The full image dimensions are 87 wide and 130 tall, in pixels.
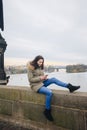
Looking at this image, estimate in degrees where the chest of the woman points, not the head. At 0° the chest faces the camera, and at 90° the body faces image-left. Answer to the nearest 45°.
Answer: approximately 315°
